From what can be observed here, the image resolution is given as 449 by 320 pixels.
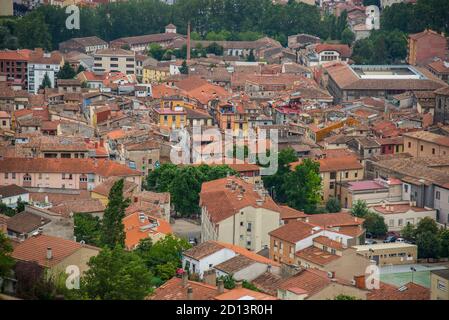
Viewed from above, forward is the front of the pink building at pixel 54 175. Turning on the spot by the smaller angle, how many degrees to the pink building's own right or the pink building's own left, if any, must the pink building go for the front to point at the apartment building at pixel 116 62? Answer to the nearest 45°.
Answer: approximately 180°

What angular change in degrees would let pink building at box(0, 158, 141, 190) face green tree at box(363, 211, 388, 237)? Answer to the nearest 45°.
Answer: approximately 90° to its left

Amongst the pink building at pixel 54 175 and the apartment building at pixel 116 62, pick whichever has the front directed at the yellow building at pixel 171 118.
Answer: the apartment building

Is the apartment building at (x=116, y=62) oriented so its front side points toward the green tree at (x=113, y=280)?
yes

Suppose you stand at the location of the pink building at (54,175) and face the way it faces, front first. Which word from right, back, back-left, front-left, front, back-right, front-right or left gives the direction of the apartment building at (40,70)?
back

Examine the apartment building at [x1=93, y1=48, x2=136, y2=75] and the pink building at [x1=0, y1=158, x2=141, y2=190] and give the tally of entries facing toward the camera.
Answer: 2

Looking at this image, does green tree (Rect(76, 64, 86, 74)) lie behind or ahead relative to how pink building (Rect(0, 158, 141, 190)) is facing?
behind
